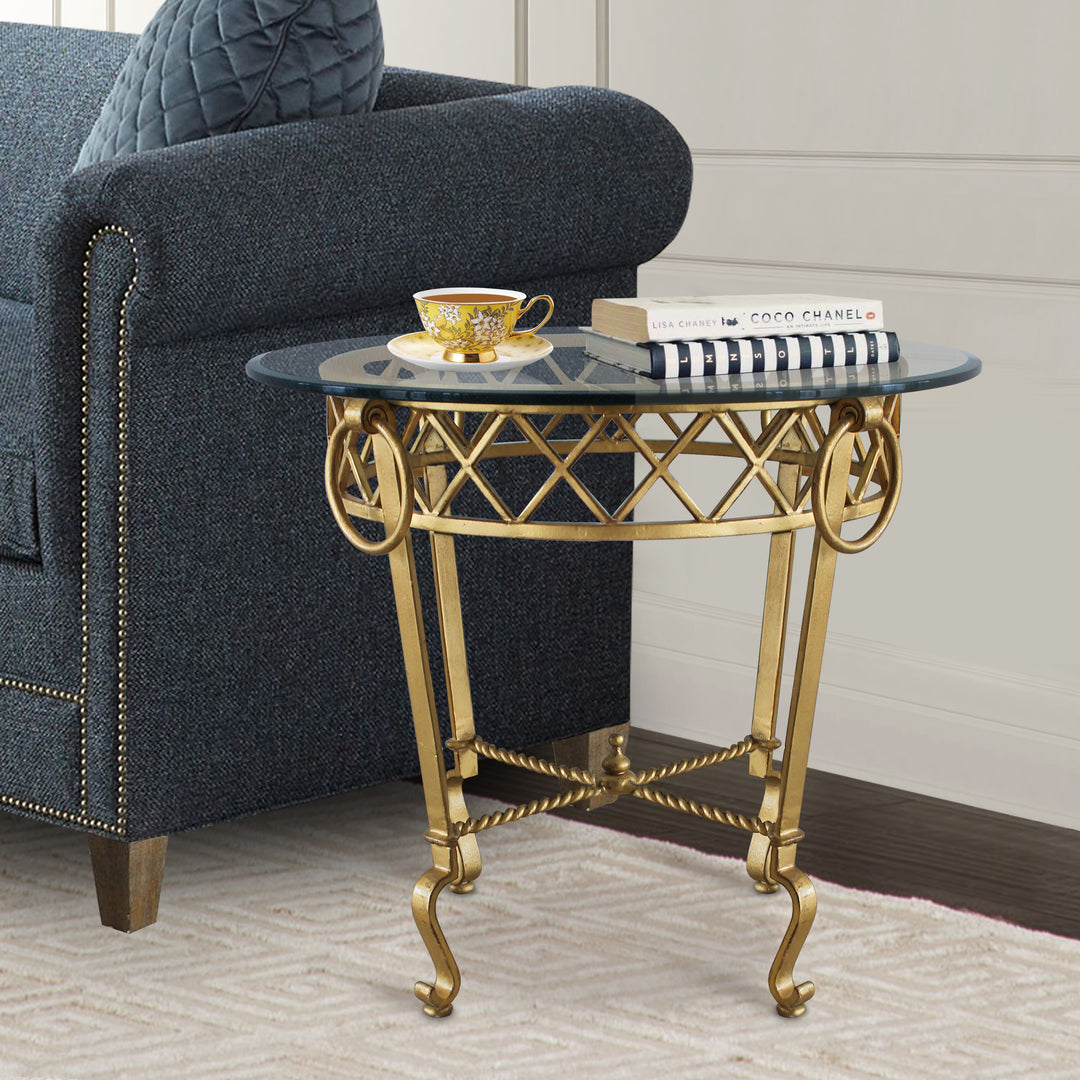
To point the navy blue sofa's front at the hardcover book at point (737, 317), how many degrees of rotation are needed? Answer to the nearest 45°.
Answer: approximately 90° to its left

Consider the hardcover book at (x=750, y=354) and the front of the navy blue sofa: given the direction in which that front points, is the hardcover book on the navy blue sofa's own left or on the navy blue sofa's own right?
on the navy blue sofa's own left
